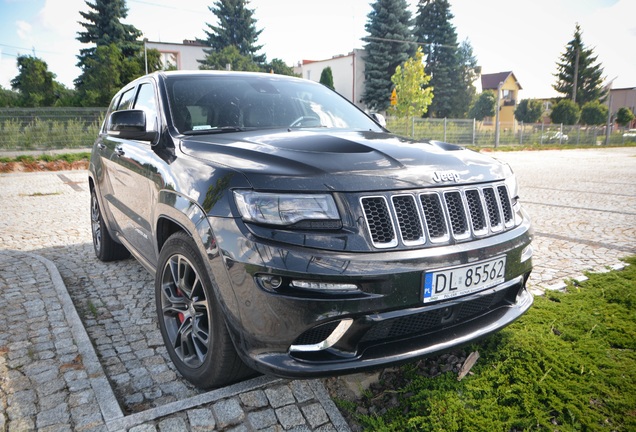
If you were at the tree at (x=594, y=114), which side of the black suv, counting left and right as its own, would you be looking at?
left

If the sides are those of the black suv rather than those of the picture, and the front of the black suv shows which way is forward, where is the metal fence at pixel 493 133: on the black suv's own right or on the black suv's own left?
on the black suv's own left

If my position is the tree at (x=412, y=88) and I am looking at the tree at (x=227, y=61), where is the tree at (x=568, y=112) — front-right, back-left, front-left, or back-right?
back-right

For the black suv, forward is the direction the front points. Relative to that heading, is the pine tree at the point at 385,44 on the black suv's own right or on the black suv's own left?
on the black suv's own left

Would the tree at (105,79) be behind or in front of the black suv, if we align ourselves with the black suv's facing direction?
behind

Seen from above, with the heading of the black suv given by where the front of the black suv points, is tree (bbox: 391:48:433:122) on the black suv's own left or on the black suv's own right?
on the black suv's own left

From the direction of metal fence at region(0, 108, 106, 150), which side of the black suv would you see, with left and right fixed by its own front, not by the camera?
back

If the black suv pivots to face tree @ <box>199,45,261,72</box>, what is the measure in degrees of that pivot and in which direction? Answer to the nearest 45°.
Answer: approximately 135° to its left

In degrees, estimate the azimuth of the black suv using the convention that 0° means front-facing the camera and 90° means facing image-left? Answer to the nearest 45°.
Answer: approximately 315°

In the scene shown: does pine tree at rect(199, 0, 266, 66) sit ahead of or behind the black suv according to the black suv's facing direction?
behind
